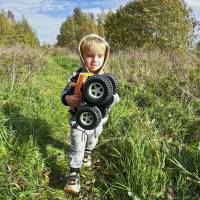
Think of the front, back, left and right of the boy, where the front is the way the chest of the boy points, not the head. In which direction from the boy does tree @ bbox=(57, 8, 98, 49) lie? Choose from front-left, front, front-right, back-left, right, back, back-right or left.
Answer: back

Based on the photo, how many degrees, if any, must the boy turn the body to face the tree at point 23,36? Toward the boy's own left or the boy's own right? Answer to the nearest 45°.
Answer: approximately 180°

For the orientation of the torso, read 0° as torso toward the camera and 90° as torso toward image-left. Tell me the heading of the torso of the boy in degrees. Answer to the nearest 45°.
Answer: approximately 0°
